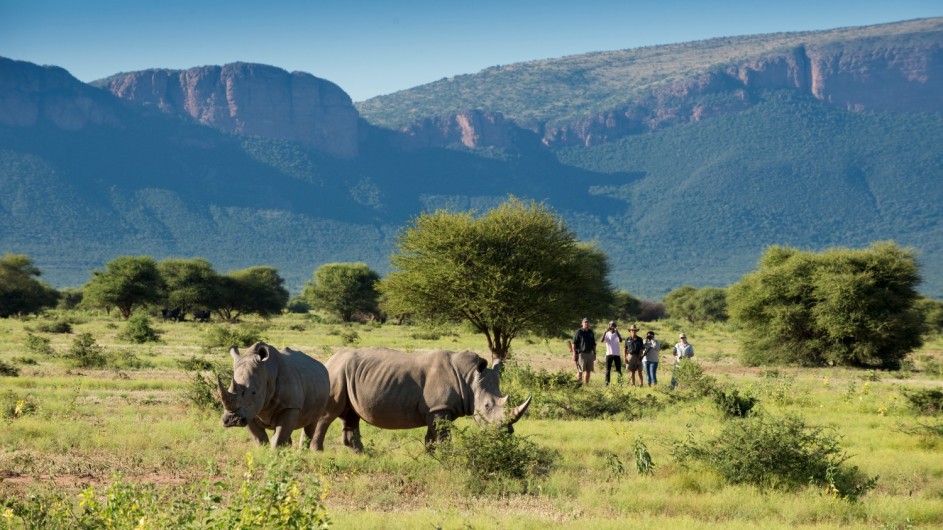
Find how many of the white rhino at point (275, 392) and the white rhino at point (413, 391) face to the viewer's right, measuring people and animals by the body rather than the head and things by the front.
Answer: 1

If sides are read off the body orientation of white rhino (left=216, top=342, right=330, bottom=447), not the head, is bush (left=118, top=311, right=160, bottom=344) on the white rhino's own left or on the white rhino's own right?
on the white rhino's own right

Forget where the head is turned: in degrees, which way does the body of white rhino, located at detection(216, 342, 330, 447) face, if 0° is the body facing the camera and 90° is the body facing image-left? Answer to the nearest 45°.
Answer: approximately 45°

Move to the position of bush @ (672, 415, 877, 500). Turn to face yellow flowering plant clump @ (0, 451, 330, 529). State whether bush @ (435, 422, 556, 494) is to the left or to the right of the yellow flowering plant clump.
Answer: right

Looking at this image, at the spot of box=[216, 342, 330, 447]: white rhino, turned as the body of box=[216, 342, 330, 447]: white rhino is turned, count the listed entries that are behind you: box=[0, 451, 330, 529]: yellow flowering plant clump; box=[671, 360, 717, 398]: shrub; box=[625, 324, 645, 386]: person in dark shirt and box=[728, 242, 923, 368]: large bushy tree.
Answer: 3

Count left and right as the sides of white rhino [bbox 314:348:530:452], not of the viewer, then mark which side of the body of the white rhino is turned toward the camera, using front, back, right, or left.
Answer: right

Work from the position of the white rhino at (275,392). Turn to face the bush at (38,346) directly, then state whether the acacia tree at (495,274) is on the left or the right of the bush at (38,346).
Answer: right

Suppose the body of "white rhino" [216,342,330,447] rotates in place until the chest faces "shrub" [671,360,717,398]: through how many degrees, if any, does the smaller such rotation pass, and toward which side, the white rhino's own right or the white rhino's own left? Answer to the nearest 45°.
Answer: approximately 180°

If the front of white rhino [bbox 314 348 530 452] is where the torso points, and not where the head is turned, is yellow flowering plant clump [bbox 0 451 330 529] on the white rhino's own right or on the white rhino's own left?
on the white rhino's own right

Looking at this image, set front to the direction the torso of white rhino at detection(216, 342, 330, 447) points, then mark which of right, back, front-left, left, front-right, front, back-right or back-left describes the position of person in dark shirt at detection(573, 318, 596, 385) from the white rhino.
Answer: back

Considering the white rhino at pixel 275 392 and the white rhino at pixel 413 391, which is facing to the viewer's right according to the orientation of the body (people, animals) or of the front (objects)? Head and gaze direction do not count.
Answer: the white rhino at pixel 413 391

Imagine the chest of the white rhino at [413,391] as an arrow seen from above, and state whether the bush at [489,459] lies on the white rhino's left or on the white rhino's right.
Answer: on the white rhino's right
